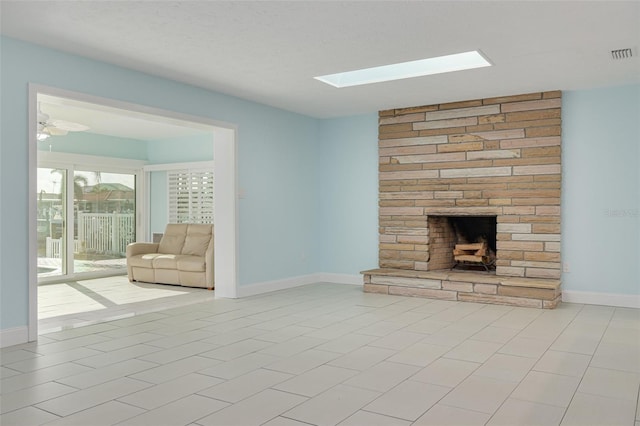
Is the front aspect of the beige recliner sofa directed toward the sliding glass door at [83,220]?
no

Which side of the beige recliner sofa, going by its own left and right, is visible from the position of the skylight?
left

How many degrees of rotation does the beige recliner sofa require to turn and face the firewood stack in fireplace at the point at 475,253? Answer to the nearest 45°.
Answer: approximately 90° to its left

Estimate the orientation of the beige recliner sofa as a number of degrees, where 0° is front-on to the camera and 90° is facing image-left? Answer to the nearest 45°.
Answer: approximately 45°

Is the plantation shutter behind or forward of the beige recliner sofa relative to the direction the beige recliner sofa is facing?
behind

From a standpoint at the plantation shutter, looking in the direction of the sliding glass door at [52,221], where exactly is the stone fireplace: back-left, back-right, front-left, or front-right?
back-left

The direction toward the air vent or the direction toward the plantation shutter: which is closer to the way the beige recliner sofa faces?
the air vent

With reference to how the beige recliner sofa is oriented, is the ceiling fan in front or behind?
in front

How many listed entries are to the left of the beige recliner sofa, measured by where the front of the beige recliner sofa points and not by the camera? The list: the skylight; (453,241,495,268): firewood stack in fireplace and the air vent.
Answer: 3

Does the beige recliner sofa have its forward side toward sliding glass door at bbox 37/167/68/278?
no

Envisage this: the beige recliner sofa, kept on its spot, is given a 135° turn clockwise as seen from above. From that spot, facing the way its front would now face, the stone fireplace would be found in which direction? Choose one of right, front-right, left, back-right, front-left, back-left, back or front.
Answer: back-right

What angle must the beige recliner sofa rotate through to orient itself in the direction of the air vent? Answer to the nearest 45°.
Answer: approximately 90° to its left

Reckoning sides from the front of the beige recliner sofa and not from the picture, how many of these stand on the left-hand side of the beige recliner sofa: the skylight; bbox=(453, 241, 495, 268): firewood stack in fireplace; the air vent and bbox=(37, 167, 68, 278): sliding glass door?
3

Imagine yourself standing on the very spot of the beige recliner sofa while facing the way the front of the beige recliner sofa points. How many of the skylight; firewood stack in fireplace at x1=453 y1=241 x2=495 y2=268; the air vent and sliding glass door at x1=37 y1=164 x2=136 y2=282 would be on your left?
3
